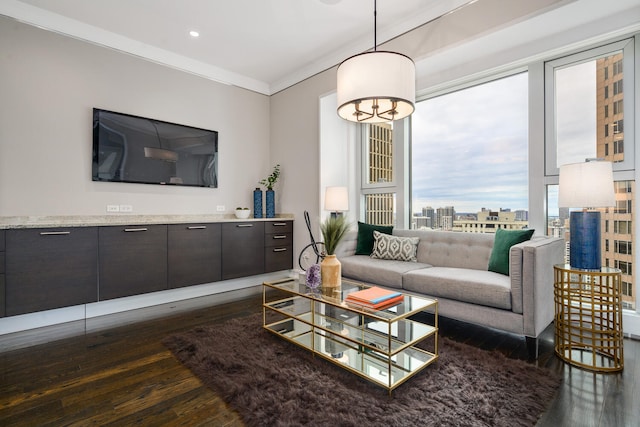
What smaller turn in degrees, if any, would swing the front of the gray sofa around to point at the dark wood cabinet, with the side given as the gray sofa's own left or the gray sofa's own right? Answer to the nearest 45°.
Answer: approximately 45° to the gray sofa's own right

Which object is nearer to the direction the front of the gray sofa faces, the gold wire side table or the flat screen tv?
the flat screen tv

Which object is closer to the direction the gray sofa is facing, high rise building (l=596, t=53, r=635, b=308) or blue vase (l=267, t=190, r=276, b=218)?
the blue vase

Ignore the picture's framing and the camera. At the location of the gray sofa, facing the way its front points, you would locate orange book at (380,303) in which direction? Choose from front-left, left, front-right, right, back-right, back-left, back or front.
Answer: front

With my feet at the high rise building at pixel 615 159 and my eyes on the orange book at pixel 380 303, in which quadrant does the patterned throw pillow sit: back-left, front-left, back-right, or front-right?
front-right

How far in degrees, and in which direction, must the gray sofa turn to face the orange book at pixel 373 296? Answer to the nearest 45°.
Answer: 0° — it already faces it

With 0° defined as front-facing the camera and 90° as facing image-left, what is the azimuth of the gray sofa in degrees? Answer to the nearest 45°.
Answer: approximately 45°

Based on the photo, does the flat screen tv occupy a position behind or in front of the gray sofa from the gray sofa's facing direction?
in front

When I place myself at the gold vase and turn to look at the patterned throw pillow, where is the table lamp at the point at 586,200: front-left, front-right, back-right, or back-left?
front-right

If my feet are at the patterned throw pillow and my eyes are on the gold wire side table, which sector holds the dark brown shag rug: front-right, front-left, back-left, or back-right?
front-right

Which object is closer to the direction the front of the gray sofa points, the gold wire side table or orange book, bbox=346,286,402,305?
the orange book

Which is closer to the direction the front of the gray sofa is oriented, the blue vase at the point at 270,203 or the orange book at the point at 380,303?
the orange book
